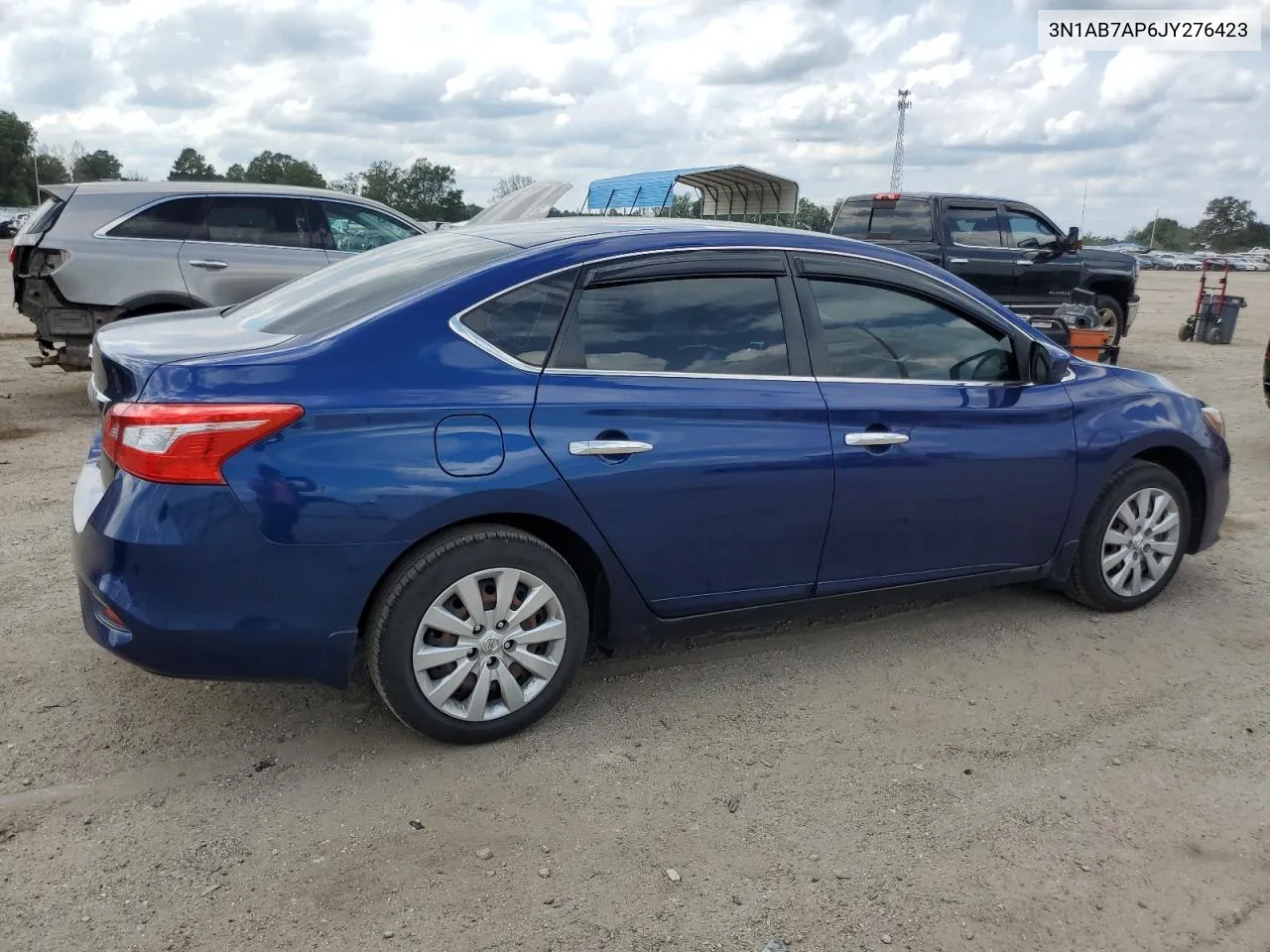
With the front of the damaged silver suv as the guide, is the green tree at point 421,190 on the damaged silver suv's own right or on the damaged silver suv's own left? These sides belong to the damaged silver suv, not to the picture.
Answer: on the damaged silver suv's own left

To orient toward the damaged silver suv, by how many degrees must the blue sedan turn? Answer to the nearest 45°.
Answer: approximately 90° to its left

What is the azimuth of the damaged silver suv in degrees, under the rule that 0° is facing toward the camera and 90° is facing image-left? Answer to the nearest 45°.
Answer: approximately 270°

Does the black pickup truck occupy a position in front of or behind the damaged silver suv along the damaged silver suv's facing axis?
in front

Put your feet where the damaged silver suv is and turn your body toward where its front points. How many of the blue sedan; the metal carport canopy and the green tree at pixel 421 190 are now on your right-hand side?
1

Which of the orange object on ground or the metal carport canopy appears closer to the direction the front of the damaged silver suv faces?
the orange object on ground

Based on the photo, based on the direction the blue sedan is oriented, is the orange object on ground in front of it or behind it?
in front

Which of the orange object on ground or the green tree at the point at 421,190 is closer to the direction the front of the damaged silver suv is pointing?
the orange object on ground

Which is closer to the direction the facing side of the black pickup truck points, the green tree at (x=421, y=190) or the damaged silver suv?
the green tree

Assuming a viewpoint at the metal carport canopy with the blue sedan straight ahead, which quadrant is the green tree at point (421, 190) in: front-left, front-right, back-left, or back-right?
back-right
